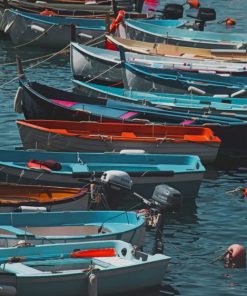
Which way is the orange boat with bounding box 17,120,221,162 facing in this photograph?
to the viewer's left

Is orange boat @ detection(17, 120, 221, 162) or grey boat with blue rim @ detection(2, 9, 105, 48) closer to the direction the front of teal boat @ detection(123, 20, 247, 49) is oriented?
the grey boat with blue rim

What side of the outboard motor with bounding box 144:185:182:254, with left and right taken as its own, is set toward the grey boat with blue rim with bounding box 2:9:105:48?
right

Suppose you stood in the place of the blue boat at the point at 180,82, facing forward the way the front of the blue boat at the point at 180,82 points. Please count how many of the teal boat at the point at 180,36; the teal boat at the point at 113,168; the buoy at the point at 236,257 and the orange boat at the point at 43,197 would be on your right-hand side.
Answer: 1

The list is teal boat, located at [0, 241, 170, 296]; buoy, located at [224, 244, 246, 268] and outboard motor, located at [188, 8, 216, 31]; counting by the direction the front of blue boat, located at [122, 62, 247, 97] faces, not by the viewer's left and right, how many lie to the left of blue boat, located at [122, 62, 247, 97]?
2

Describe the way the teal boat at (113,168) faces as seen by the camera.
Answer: facing to the left of the viewer

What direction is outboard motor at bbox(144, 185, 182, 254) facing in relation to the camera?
to the viewer's left

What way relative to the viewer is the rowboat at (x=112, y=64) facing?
to the viewer's left

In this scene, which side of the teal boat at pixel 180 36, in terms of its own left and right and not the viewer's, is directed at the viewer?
left

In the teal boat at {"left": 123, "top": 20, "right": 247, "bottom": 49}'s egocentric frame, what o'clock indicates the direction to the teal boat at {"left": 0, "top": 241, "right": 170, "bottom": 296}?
the teal boat at {"left": 0, "top": 241, "right": 170, "bottom": 296} is roughly at 9 o'clock from the teal boat at {"left": 123, "top": 20, "right": 247, "bottom": 49}.

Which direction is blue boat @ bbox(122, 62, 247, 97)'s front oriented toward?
to the viewer's left

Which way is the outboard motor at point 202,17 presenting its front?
to the viewer's left

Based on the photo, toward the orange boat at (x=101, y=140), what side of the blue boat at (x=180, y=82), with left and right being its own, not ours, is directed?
left

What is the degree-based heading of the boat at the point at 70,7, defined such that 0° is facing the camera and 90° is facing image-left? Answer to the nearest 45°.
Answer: approximately 90°

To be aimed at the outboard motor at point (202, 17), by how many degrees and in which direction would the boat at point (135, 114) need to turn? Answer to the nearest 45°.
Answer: approximately 90° to its right
